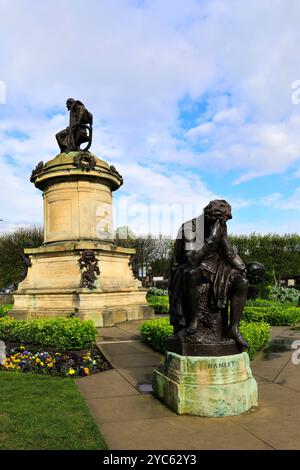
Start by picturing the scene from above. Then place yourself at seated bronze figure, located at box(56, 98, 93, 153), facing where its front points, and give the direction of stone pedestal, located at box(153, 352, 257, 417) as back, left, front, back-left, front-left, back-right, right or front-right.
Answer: left

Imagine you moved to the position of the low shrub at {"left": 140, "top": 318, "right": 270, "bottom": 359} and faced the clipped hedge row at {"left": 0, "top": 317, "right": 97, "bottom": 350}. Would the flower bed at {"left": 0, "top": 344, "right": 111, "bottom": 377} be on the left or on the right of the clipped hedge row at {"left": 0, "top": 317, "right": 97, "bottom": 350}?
left

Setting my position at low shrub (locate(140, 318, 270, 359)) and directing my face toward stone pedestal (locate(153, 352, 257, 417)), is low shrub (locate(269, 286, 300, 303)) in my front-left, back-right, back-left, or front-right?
back-left

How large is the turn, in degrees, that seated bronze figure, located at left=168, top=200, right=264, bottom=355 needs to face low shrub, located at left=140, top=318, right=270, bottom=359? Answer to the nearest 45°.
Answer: approximately 135° to its left

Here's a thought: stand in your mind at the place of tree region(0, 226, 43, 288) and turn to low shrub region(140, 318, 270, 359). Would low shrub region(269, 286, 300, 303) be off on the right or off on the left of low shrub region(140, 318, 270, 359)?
left

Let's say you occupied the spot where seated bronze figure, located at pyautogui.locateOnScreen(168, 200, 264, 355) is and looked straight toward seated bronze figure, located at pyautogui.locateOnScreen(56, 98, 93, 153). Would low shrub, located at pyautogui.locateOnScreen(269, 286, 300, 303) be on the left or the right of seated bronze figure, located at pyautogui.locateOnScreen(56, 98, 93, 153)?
right

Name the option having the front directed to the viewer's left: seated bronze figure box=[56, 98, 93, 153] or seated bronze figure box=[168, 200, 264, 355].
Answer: seated bronze figure box=[56, 98, 93, 153]

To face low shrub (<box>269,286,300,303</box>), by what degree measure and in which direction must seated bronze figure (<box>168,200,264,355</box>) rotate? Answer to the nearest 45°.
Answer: approximately 135° to its left

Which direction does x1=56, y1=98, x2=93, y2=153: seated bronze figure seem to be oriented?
to the viewer's left

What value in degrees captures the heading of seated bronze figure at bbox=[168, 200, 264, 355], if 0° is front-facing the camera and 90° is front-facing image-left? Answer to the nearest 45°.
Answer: approximately 315°
